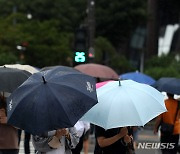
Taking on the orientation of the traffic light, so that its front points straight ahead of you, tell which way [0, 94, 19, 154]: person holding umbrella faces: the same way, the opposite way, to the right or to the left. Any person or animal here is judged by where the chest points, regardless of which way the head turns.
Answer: the same way

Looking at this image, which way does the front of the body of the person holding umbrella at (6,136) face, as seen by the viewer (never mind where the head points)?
toward the camera

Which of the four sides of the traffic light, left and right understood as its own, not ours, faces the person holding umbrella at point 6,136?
front

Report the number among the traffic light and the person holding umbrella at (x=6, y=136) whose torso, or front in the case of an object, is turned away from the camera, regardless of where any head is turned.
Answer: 0

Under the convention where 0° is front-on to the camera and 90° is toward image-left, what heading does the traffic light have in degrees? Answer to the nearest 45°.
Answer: approximately 0°

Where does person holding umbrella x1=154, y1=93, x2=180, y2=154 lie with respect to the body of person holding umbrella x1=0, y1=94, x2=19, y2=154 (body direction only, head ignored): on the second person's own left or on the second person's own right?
on the second person's own left

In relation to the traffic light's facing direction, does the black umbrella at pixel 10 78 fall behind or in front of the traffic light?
in front

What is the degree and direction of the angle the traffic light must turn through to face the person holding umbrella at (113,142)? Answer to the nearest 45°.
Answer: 0° — it already faces them

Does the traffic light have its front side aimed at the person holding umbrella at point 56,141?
yes
